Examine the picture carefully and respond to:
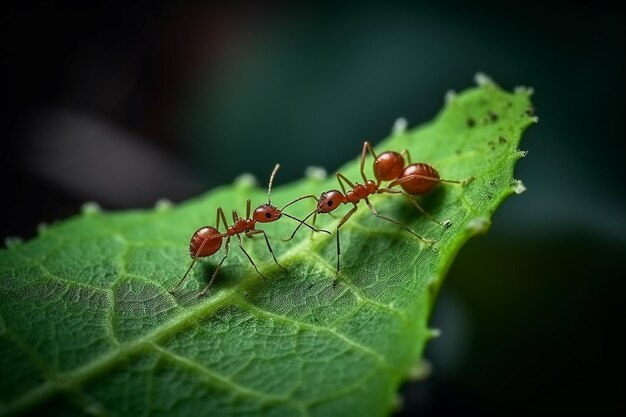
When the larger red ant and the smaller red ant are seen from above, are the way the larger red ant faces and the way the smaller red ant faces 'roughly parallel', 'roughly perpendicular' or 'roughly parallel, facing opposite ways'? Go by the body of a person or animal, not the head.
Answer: roughly parallel, facing opposite ways

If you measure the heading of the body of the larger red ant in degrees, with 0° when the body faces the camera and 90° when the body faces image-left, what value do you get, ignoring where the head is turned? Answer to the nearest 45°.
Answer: approximately 90°

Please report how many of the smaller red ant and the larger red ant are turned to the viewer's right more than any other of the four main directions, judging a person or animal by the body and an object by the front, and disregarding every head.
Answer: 1

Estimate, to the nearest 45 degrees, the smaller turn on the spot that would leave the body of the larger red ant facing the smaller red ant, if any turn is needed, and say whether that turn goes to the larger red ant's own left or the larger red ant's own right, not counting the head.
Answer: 0° — it already faces it

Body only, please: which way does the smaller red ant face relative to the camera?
to the viewer's right

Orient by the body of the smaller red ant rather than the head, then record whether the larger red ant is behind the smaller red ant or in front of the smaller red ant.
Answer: in front
